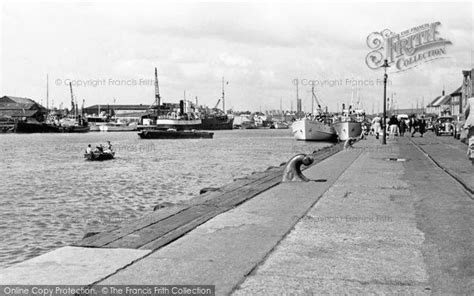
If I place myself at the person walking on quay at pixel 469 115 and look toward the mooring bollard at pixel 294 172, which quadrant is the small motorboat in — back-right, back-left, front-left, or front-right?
front-right

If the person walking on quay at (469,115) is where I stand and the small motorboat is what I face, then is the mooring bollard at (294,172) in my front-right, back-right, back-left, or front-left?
front-left
